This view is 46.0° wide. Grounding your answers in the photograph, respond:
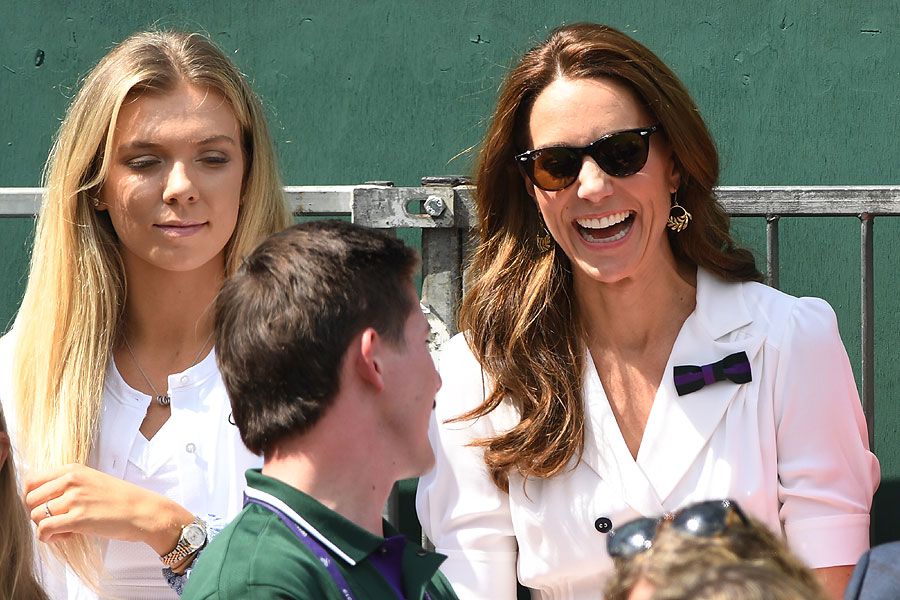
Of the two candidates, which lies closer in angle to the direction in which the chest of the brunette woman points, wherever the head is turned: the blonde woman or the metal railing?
the blonde woman

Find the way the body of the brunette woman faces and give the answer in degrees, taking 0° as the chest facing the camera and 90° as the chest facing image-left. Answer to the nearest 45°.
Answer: approximately 0°

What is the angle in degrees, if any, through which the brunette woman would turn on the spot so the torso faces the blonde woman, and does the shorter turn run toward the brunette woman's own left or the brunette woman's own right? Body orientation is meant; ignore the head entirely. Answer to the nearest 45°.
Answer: approximately 90° to the brunette woman's own right
